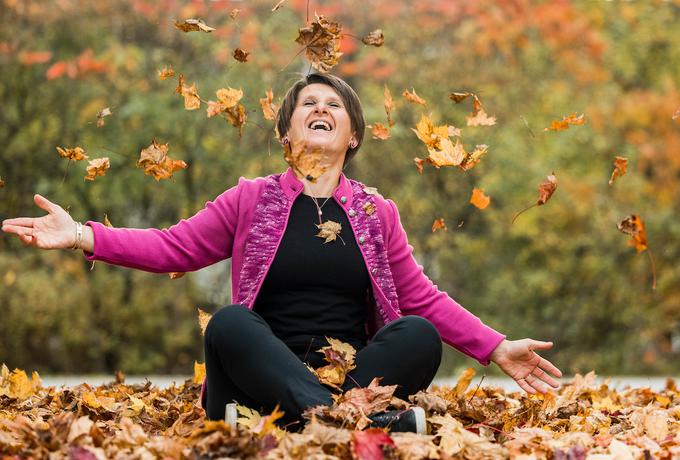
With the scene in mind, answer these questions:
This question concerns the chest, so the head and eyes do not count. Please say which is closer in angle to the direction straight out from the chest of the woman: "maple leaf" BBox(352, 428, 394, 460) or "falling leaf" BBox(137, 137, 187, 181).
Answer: the maple leaf

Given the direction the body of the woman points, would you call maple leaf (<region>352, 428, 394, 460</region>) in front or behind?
in front

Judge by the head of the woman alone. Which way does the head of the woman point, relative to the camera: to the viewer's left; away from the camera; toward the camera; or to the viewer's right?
toward the camera

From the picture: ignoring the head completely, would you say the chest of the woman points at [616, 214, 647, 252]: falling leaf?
no

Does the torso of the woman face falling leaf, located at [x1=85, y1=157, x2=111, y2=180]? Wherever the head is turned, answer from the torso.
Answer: no

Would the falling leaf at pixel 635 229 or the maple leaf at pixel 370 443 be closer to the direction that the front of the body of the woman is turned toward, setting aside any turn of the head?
the maple leaf

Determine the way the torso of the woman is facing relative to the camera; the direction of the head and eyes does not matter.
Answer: toward the camera

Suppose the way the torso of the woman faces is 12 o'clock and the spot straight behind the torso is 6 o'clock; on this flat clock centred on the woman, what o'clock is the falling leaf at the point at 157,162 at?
The falling leaf is roughly at 4 o'clock from the woman.
